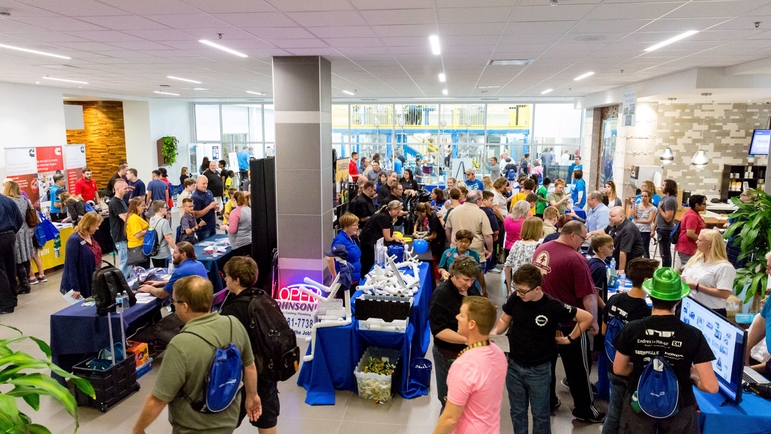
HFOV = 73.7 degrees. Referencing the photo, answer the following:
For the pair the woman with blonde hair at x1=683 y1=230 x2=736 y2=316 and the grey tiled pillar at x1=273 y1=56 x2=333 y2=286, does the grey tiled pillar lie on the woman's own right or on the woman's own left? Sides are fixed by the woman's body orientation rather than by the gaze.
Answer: on the woman's own right

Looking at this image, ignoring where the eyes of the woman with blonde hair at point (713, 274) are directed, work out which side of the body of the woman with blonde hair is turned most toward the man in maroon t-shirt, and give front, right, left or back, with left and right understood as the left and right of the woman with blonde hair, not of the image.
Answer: front

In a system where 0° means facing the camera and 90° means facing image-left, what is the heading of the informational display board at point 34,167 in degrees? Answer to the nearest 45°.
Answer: approximately 0°

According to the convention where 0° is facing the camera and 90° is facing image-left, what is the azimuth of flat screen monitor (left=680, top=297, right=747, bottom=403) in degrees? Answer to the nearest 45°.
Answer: approximately 45°

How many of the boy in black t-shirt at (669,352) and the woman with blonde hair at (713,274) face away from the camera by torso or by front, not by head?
1

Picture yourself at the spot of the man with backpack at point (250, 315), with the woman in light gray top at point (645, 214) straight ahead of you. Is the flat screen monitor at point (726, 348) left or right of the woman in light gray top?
right

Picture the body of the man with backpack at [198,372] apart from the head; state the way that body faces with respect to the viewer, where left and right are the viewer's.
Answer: facing away from the viewer and to the left of the viewer

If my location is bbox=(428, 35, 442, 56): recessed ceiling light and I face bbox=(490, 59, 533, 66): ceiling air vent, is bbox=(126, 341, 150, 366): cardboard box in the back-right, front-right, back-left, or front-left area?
back-left

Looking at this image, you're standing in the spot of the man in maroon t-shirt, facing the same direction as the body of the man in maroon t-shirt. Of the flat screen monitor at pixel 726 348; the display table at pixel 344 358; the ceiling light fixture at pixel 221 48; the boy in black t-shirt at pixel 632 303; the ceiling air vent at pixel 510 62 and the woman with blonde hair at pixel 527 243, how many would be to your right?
2

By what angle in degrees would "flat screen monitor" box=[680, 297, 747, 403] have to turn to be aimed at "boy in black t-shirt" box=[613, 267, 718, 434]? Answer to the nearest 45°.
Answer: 0° — it already faces them

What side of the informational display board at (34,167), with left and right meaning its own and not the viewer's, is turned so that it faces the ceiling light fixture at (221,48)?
front

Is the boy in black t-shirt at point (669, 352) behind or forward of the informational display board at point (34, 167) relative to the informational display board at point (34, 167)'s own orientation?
forward

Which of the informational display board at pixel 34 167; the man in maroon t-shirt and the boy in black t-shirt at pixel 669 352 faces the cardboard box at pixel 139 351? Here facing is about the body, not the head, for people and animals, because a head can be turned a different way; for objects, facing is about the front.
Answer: the informational display board
